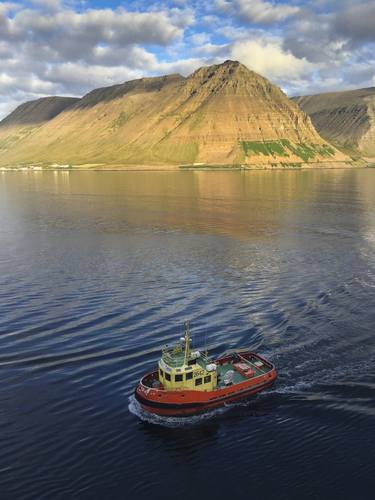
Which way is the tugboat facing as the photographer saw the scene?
facing the viewer and to the left of the viewer
